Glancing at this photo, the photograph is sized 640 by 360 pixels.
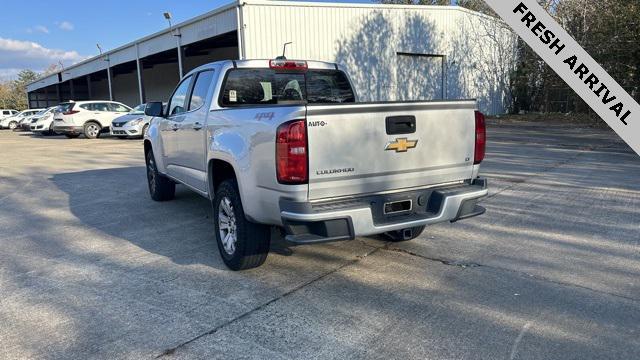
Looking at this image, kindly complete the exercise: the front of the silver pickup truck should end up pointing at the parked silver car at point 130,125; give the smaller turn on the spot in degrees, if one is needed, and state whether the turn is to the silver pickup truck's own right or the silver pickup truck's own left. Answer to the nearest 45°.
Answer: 0° — it already faces it

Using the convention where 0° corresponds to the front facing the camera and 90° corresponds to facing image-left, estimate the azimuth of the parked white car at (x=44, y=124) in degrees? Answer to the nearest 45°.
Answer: approximately 45°

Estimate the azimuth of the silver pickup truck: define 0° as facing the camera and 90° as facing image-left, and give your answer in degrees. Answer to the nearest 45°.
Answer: approximately 135°

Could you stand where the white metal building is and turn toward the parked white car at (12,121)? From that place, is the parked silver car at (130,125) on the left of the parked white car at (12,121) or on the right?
left

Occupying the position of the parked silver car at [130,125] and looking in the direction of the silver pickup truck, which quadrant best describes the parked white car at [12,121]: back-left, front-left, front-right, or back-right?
back-right
